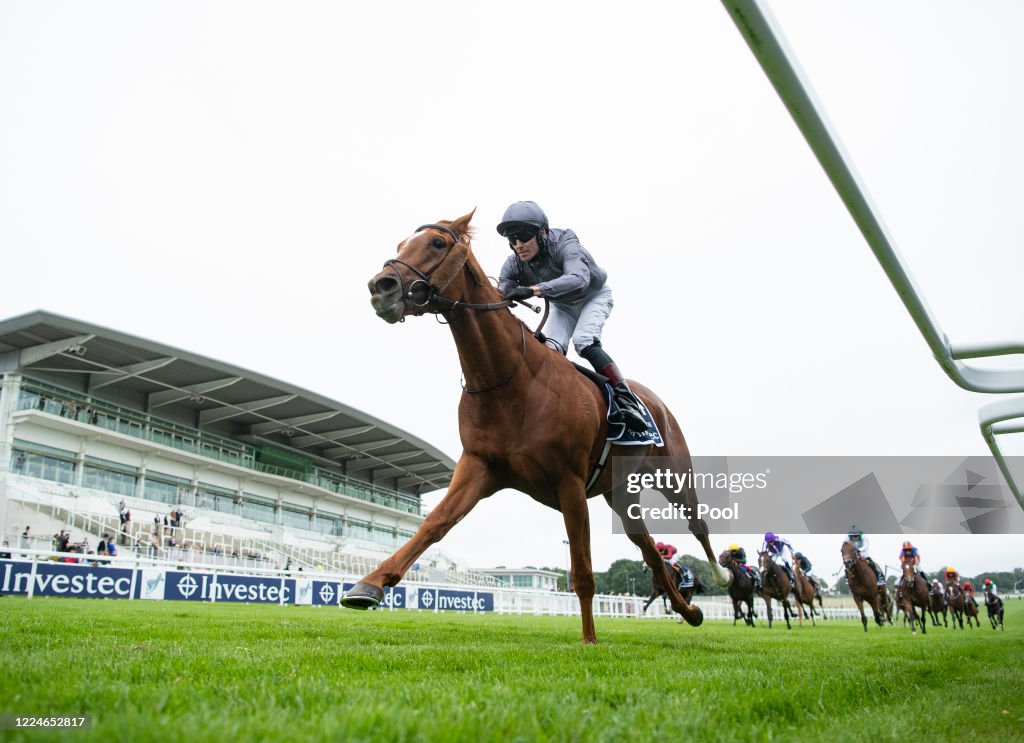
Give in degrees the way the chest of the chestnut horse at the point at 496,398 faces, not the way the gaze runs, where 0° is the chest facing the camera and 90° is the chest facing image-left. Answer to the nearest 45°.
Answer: approximately 45°

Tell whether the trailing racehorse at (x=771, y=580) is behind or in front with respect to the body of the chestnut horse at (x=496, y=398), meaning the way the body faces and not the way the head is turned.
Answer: behind

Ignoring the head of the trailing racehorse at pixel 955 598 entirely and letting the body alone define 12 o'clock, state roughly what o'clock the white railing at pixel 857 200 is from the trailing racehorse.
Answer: The white railing is roughly at 12 o'clock from the trailing racehorse.

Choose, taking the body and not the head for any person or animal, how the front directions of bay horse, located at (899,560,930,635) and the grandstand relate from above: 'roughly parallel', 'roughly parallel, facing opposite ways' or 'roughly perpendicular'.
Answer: roughly perpendicular

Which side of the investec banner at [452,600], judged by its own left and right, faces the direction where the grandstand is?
back

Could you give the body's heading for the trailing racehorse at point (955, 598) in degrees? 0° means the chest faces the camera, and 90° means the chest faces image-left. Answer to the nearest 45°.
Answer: approximately 0°

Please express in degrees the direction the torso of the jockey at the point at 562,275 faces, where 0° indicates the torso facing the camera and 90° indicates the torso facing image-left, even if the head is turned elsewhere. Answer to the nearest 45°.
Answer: approximately 45°
